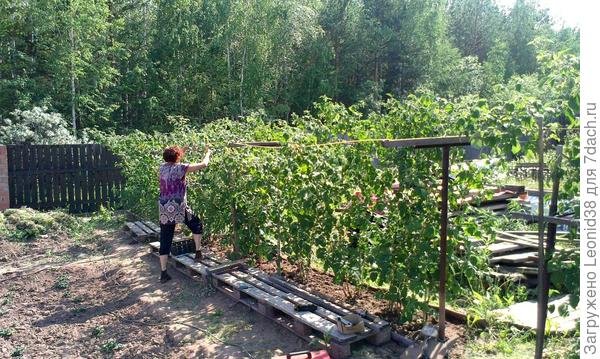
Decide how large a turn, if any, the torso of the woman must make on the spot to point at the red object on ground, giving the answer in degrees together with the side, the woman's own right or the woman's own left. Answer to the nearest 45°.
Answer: approximately 135° to the woman's own right

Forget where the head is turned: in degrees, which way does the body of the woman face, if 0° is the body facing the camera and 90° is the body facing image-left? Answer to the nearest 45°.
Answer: approximately 225°

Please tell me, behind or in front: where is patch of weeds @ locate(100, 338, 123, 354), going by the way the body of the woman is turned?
behind

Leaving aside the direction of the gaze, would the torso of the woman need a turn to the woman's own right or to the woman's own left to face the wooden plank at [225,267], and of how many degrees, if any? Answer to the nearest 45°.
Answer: approximately 90° to the woman's own right

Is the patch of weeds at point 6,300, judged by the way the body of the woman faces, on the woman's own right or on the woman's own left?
on the woman's own left

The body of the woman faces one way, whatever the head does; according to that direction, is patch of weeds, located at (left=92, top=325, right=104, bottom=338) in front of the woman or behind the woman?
behind

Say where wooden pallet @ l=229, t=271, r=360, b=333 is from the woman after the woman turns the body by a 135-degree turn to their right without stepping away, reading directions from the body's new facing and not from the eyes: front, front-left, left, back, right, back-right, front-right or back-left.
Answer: front-left

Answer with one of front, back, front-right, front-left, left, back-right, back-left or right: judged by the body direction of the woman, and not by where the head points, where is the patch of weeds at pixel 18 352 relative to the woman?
back

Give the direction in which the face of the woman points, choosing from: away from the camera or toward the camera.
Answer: away from the camera
